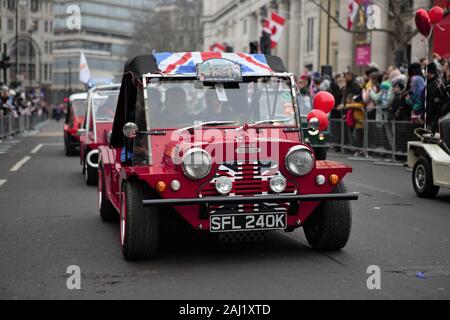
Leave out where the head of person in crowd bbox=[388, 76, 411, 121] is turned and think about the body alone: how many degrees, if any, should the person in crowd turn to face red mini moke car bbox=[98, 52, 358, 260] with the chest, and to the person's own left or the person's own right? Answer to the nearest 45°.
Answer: approximately 45° to the person's own left

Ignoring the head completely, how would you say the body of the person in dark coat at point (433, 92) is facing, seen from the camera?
to the viewer's left

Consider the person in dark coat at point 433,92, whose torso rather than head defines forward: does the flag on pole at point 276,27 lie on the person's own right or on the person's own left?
on the person's own right

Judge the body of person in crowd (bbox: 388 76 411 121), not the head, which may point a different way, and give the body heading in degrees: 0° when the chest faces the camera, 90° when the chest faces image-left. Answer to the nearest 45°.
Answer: approximately 45°
